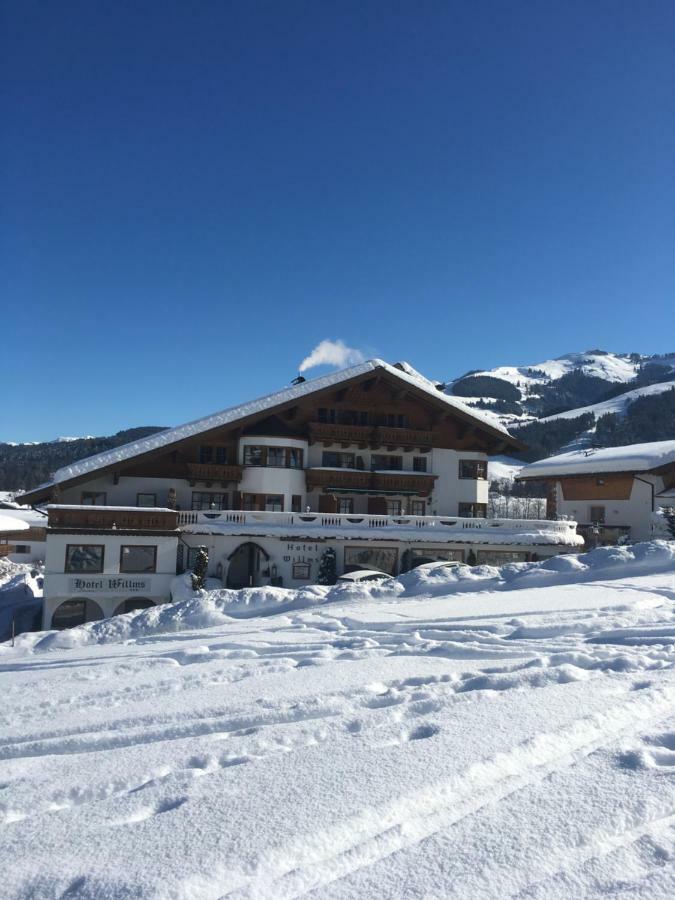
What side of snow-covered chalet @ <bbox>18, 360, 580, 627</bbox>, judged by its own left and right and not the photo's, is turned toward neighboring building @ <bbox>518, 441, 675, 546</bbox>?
left

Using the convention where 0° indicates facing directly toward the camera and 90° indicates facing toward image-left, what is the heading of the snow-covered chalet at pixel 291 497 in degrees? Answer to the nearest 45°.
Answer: approximately 0°
